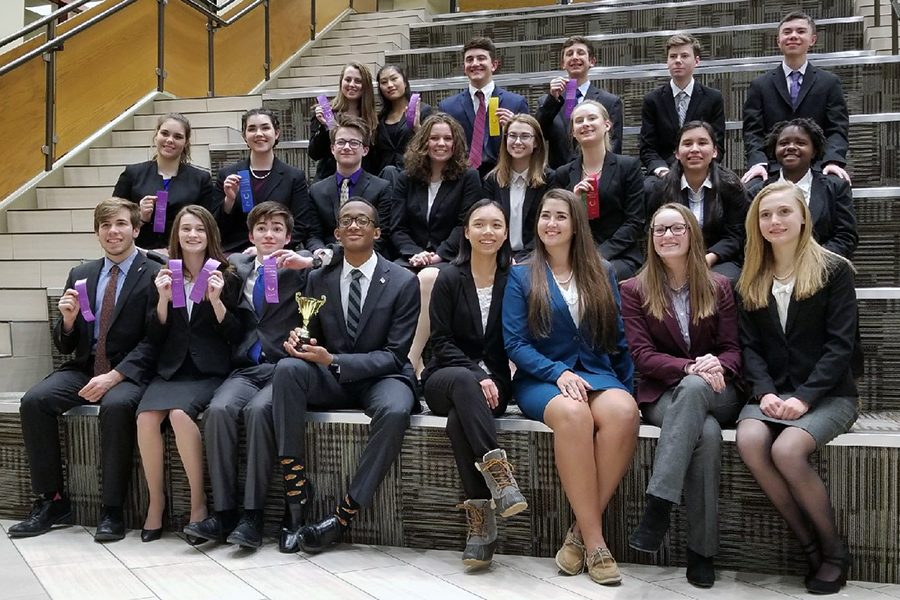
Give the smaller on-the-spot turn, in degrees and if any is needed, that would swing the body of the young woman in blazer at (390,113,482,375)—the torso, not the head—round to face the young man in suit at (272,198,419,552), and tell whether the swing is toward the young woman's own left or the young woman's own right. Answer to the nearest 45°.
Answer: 0° — they already face them

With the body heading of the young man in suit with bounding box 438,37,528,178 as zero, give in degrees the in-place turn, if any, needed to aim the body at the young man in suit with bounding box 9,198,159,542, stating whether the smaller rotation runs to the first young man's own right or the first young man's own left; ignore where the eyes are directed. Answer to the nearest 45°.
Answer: approximately 45° to the first young man's own right

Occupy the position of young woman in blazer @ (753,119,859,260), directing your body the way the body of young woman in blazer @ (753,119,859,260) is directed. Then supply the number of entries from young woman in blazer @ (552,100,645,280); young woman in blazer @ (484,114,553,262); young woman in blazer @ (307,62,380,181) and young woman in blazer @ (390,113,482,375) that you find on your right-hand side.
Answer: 4

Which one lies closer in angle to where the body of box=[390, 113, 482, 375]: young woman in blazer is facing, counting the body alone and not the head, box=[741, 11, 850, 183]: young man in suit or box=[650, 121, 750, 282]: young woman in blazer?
the young woman in blazer

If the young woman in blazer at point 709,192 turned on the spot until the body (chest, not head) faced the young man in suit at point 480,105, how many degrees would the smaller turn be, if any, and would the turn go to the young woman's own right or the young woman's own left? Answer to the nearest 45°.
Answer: approximately 135° to the young woman's own right

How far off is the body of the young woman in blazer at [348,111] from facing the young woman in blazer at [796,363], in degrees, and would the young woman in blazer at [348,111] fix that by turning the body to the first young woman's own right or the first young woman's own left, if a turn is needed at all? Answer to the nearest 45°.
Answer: approximately 45° to the first young woman's own left

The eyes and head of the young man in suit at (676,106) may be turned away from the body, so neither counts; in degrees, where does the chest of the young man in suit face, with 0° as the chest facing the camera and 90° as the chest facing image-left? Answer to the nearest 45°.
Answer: approximately 0°

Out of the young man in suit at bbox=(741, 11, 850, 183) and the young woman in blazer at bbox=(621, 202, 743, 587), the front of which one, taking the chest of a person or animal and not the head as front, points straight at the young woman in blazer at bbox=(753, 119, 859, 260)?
the young man in suit
